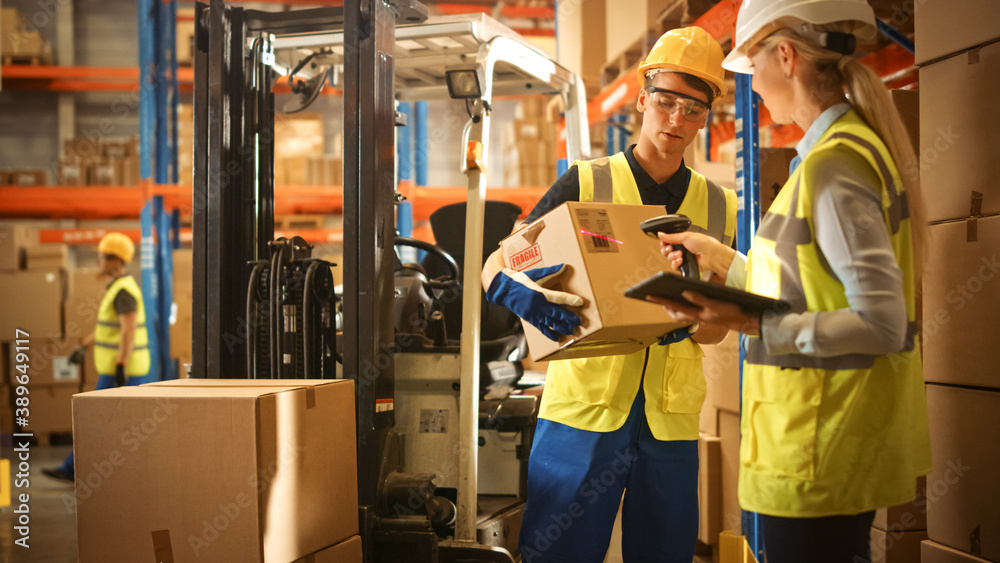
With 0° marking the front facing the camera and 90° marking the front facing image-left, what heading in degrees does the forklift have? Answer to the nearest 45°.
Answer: approximately 45°

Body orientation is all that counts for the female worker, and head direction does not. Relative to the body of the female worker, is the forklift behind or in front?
in front

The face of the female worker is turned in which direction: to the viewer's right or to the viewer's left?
to the viewer's left

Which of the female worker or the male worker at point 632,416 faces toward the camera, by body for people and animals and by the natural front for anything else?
the male worker

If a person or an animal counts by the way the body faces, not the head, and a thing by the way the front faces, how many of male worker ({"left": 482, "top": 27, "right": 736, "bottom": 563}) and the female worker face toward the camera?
1

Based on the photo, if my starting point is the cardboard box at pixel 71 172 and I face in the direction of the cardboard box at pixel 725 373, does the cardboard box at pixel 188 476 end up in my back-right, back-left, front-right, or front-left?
front-right

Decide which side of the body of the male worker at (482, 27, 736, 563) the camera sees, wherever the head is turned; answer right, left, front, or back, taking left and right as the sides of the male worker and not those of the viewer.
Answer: front

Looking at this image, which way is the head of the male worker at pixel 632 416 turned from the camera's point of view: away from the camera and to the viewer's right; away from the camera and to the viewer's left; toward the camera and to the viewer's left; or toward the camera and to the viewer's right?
toward the camera and to the viewer's right

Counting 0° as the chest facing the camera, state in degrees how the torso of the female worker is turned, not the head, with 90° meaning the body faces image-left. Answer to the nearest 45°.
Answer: approximately 90°

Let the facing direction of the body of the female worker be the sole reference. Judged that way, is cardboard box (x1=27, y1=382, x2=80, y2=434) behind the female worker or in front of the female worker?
in front

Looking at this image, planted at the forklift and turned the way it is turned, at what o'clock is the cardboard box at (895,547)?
The cardboard box is roughly at 8 o'clock from the forklift.
